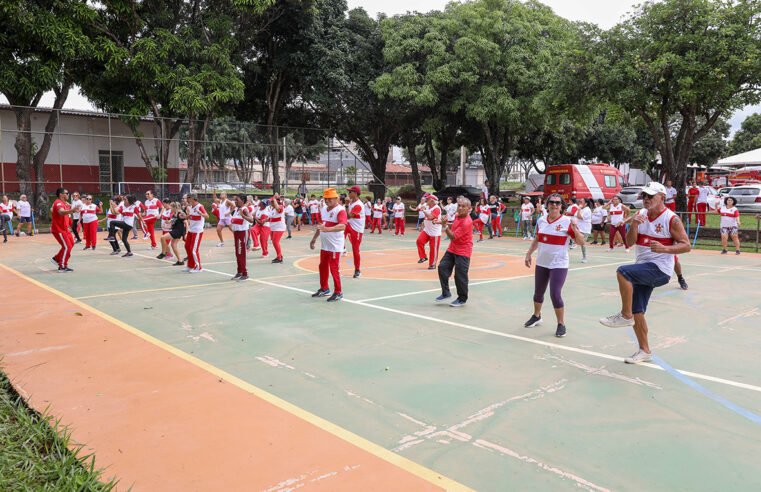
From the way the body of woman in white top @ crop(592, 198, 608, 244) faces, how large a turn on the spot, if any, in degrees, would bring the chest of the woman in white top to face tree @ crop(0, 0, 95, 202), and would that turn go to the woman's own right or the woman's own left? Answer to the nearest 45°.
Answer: approximately 45° to the woman's own right

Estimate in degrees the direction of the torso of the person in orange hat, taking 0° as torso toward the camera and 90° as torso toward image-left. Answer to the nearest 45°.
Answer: approximately 45°

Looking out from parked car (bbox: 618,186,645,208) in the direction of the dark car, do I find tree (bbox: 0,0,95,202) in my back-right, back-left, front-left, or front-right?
front-left

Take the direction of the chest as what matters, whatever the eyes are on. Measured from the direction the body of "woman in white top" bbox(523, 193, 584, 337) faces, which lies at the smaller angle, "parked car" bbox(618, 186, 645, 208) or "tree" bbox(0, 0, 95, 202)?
the tree

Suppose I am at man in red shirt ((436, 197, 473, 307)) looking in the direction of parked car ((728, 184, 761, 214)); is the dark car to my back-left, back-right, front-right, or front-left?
front-left

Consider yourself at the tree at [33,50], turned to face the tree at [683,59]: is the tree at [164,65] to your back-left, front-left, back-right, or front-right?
front-left

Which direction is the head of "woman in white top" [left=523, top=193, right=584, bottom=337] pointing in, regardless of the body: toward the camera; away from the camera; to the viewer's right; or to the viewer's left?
toward the camera

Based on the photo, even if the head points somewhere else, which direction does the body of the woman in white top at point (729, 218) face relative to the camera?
toward the camera

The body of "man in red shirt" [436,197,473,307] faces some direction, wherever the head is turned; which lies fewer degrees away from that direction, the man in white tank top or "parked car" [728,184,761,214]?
the man in white tank top

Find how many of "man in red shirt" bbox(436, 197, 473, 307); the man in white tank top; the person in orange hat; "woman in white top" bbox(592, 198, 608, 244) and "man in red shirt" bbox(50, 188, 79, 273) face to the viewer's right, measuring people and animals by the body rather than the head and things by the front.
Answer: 1
